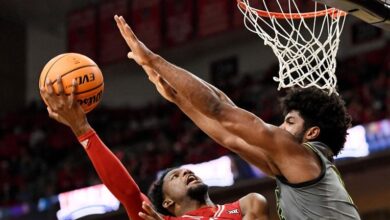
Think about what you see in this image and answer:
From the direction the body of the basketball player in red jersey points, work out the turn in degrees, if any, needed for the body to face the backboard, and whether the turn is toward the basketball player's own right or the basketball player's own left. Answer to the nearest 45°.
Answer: approximately 45° to the basketball player's own left

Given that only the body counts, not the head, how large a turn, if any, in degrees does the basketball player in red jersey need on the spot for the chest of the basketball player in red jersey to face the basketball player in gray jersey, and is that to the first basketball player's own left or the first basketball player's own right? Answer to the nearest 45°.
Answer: approximately 90° to the first basketball player's own left

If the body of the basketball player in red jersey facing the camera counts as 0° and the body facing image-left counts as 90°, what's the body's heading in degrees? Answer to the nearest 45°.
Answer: approximately 315°
